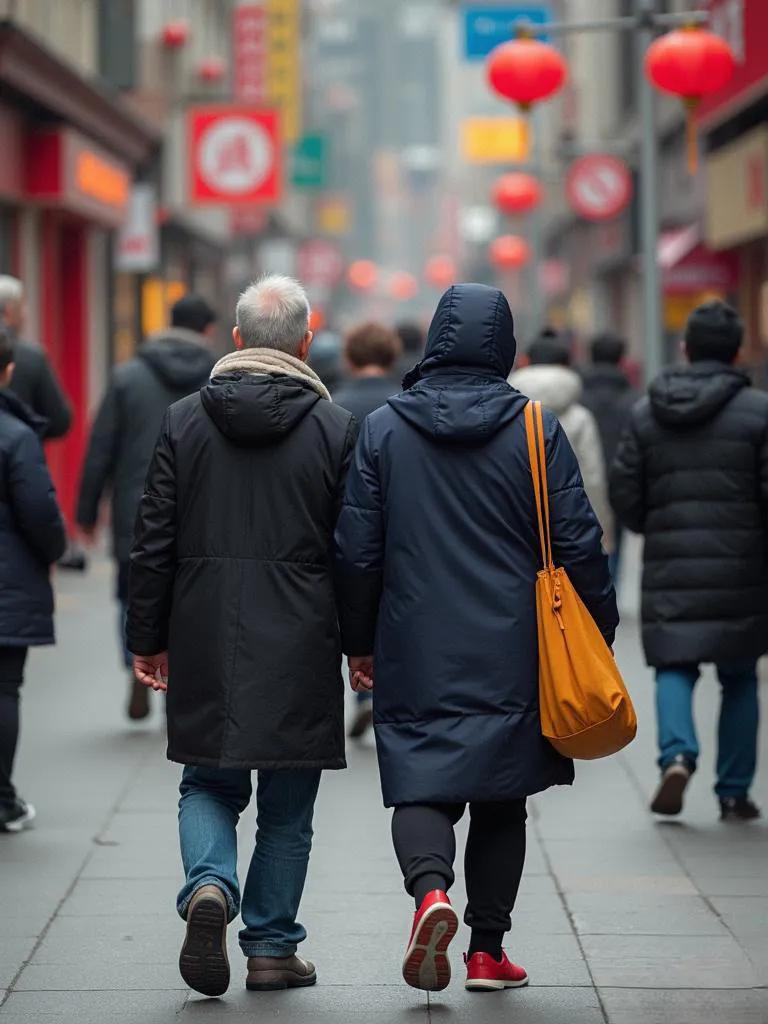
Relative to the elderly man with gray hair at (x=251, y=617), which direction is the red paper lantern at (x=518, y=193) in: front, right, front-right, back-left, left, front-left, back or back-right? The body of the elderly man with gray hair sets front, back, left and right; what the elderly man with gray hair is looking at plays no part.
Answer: front

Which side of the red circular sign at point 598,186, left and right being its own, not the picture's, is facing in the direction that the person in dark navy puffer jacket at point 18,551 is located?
front

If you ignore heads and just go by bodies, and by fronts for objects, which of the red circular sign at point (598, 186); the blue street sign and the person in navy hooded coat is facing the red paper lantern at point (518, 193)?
the person in navy hooded coat

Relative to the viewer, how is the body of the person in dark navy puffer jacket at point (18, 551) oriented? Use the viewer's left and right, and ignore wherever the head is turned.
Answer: facing away from the viewer

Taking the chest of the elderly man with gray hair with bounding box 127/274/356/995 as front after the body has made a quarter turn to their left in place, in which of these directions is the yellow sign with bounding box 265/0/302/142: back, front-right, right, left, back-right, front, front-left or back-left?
right

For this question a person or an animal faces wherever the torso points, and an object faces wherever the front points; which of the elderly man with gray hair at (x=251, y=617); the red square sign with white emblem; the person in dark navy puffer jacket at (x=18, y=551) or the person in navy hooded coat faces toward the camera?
the red square sign with white emblem

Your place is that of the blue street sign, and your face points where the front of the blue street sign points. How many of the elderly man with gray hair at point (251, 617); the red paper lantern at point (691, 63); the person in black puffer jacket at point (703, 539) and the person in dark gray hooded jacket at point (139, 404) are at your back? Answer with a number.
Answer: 0

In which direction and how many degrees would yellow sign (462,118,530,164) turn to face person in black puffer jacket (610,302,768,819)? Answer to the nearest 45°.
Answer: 0° — it already faces them

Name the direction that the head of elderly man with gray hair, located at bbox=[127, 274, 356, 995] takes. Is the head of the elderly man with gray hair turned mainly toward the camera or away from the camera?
away from the camera

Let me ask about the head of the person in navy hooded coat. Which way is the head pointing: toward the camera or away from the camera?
away from the camera

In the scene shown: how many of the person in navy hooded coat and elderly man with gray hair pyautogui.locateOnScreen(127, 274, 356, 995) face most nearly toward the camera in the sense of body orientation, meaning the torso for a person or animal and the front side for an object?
0

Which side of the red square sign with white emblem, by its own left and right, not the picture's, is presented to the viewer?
front

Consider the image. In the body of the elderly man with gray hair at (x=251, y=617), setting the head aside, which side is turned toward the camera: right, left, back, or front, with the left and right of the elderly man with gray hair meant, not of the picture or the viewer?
back

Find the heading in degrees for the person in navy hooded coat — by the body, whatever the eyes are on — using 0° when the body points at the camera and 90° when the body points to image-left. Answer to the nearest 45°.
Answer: approximately 180°

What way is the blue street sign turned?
toward the camera

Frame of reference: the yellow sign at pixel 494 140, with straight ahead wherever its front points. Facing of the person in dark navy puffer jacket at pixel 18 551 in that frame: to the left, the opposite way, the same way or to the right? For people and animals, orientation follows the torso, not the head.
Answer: the opposite way

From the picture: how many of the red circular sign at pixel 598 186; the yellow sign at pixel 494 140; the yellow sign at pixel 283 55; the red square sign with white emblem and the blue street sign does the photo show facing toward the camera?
5
